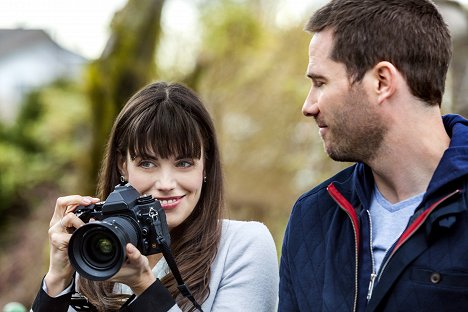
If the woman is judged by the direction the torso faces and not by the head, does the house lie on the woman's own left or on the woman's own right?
on the woman's own right

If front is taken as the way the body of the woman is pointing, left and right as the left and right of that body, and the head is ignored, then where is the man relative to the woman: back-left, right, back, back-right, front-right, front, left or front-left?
left

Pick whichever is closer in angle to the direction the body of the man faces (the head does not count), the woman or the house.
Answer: the woman

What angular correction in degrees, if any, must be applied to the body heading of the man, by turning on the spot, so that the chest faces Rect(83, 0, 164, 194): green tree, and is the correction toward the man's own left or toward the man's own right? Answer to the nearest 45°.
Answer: approximately 90° to the man's own right

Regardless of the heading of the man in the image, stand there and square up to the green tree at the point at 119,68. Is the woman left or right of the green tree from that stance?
left

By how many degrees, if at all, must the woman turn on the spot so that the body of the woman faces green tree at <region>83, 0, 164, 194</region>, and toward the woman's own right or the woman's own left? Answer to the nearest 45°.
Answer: approximately 135° to the woman's own right

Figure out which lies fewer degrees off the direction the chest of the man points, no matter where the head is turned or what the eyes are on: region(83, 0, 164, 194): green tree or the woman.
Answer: the woman

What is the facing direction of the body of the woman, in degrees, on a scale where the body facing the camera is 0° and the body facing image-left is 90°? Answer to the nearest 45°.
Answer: approximately 45°

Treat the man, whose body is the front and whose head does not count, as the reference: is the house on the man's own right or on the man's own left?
on the man's own right

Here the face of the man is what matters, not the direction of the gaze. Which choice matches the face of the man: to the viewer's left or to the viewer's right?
to the viewer's left

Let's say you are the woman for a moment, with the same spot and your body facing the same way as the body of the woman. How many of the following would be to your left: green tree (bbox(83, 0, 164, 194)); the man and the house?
1
